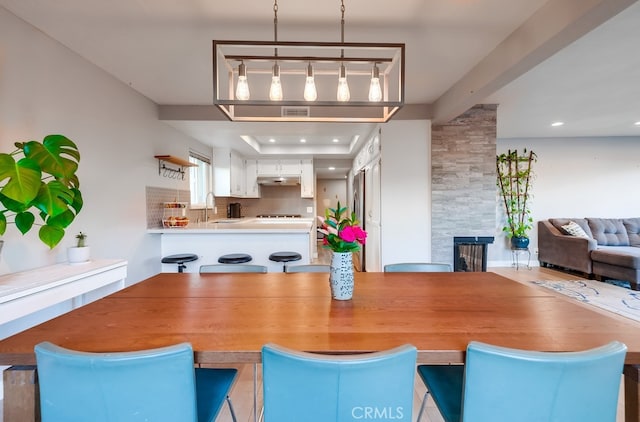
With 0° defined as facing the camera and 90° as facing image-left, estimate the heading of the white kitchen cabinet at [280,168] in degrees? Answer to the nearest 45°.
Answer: approximately 0°

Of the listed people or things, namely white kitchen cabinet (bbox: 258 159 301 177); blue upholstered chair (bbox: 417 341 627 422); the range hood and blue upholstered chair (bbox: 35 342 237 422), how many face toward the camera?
2

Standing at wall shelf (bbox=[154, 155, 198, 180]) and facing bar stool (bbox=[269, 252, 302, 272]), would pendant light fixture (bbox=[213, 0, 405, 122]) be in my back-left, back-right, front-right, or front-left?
front-right

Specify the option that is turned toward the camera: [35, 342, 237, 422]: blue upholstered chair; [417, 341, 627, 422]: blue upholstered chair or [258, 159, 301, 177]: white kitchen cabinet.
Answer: the white kitchen cabinet

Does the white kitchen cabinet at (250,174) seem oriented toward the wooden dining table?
yes

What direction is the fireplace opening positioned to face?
toward the camera

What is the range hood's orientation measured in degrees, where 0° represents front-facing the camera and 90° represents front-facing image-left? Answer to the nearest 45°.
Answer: approximately 0°

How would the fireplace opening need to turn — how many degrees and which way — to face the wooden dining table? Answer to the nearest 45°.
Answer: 0° — it already faces it

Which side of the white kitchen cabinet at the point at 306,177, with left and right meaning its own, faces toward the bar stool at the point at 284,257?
front

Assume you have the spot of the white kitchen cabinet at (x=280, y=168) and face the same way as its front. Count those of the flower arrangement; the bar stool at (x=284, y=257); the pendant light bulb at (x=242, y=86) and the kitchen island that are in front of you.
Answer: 4

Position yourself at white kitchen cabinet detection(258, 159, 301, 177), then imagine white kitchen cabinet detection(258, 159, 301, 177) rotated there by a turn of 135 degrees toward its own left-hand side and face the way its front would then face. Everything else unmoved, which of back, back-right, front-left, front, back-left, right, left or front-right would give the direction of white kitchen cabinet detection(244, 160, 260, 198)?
back-left

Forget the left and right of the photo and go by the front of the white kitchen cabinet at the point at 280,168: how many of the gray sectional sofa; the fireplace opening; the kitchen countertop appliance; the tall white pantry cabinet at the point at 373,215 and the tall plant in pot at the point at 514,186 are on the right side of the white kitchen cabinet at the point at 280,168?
1

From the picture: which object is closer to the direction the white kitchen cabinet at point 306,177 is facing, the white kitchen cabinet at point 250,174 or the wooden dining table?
the wooden dining table

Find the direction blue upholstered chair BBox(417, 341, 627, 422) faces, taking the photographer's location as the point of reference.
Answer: facing away from the viewer and to the left of the viewer

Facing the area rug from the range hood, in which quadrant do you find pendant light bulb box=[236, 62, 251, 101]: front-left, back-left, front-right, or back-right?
front-right

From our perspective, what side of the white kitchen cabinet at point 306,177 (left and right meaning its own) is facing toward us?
front
